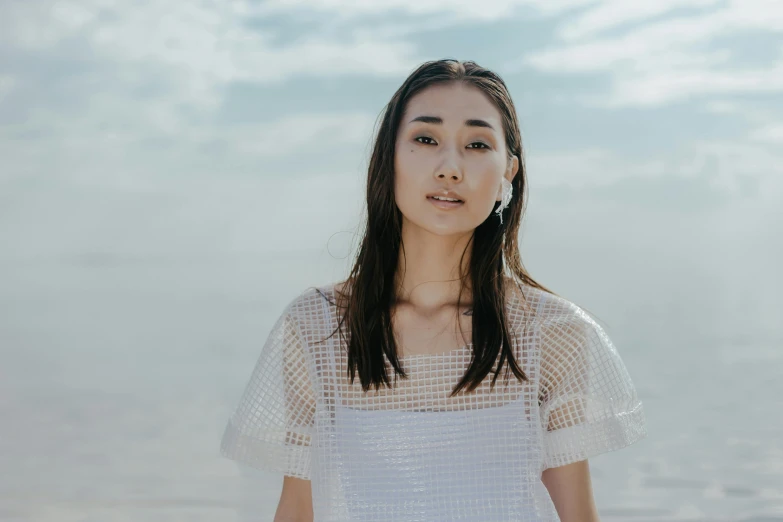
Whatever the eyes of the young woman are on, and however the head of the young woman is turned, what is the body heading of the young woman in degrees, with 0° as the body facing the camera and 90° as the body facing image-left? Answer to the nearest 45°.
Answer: approximately 0°
